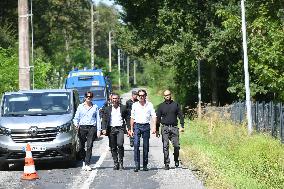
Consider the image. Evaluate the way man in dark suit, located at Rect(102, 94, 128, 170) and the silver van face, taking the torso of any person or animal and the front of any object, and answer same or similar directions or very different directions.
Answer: same or similar directions

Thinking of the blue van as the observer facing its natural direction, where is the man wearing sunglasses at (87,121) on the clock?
The man wearing sunglasses is roughly at 12 o'clock from the blue van.

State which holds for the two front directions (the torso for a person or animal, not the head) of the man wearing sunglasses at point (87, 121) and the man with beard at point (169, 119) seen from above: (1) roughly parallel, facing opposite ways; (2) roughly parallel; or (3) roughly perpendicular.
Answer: roughly parallel

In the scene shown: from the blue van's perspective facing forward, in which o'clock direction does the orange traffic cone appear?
The orange traffic cone is roughly at 12 o'clock from the blue van.

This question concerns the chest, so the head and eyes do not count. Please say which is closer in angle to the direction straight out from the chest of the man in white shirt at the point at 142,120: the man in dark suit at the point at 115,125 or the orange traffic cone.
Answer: the orange traffic cone

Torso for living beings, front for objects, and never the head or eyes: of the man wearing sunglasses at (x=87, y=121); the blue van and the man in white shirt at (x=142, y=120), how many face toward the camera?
3

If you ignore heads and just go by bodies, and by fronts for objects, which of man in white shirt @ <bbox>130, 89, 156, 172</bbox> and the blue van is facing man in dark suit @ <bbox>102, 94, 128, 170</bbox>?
the blue van

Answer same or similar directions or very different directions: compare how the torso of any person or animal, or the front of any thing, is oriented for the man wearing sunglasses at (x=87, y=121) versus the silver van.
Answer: same or similar directions

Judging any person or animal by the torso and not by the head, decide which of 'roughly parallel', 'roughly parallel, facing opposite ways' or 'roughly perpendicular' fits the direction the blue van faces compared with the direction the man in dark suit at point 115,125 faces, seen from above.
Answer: roughly parallel

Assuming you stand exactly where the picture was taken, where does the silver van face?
facing the viewer

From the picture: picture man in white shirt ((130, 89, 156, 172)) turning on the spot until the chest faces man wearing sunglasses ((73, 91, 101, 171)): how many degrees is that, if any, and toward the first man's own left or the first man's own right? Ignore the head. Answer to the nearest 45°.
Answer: approximately 90° to the first man's own right

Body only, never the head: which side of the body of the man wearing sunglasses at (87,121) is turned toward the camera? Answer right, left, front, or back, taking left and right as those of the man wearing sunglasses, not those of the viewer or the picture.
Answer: front

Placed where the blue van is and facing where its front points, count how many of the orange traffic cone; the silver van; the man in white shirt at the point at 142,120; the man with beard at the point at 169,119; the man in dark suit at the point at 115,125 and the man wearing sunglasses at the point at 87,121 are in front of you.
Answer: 6

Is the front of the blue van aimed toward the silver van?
yes

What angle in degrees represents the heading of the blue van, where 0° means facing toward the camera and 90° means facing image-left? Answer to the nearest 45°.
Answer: approximately 0°

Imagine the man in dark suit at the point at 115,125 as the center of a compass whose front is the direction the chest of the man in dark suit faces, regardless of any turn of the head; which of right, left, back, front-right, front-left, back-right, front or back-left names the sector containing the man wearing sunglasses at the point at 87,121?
right

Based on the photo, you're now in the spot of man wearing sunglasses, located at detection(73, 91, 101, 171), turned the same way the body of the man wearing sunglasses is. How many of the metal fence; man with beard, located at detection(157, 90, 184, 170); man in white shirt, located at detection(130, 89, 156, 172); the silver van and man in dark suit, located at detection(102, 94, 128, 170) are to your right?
1

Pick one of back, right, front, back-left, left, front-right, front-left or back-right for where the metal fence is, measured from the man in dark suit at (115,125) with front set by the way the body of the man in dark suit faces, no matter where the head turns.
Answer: back-left

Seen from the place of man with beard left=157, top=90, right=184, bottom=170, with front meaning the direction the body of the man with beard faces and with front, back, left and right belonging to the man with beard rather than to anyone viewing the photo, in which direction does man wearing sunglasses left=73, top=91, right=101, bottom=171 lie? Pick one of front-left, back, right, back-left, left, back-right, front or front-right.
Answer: right
